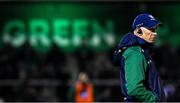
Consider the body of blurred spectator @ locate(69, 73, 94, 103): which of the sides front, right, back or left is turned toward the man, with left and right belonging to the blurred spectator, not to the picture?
front

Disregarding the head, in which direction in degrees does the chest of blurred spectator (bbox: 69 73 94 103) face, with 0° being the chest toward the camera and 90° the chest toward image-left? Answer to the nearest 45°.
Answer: approximately 0°

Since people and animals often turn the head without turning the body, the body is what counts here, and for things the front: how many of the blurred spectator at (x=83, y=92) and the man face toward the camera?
1
